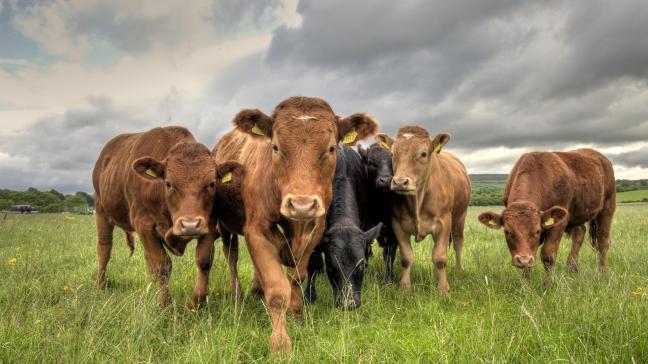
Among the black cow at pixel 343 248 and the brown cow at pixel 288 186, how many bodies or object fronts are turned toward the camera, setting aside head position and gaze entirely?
2

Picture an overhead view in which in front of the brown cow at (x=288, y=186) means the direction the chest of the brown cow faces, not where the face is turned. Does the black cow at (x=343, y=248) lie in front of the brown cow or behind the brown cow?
behind

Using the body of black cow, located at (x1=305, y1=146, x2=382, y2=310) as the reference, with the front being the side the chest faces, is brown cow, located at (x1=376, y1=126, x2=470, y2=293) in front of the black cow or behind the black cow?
behind

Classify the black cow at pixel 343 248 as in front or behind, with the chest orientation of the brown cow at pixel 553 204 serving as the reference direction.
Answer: in front

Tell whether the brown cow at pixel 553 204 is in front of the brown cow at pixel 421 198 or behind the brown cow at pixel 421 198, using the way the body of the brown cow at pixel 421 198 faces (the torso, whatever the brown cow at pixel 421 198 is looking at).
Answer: behind

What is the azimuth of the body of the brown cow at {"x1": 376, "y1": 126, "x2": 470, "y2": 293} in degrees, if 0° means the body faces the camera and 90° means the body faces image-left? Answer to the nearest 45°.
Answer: approximately 45°

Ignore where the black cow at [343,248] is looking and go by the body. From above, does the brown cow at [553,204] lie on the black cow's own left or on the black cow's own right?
on the black cow's own left
